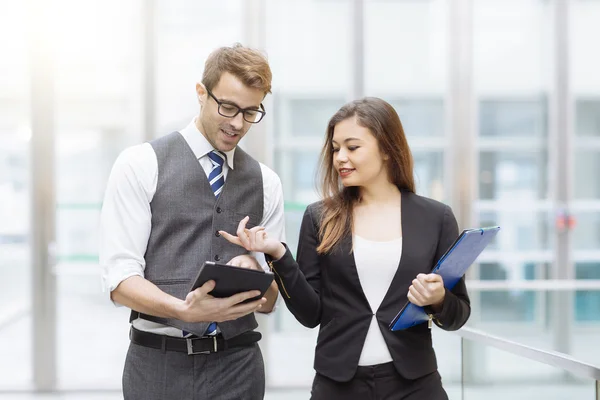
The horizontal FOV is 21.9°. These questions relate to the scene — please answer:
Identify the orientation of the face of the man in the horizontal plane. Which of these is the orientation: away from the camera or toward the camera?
toward the camera

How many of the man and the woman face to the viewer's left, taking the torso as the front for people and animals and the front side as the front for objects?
0

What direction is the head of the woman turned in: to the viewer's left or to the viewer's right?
to the viewer's left

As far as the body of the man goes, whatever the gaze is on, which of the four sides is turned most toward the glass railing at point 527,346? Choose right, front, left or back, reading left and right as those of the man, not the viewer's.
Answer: left

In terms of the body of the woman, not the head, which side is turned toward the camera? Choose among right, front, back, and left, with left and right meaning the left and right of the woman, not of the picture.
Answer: front

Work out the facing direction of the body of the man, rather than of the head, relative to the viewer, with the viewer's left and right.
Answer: facing the viewer and to the right of the viewer
